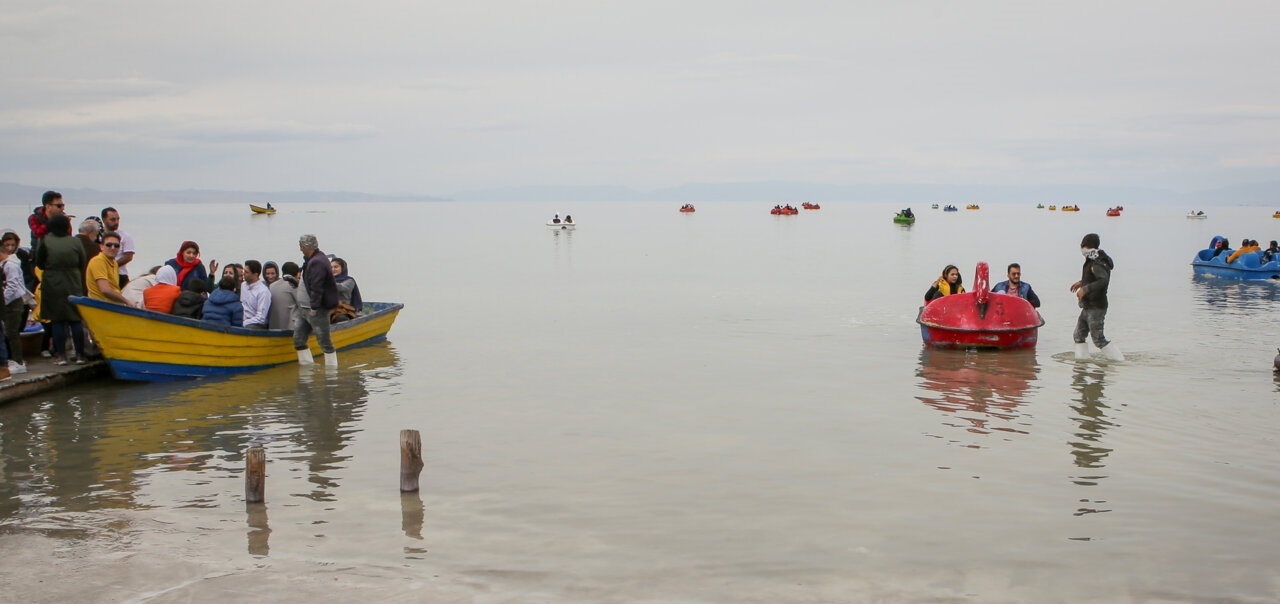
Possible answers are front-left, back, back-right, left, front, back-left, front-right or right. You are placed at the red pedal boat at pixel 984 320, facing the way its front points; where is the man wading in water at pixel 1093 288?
front-left

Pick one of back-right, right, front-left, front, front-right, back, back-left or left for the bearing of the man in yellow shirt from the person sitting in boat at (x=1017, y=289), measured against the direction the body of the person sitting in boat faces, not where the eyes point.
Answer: front-right

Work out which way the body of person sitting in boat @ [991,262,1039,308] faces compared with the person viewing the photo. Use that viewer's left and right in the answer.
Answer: facing the viewer

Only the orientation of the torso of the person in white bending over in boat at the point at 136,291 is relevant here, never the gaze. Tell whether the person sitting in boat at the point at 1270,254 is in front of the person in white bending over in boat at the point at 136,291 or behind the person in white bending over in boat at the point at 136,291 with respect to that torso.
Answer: in front

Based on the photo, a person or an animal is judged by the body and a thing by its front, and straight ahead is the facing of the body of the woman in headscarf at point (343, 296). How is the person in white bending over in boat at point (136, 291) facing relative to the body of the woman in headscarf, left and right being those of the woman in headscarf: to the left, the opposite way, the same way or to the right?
the opposite way

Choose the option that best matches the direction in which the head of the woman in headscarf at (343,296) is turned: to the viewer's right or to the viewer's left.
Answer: to the viewer's left

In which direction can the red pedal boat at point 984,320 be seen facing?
toward the camera

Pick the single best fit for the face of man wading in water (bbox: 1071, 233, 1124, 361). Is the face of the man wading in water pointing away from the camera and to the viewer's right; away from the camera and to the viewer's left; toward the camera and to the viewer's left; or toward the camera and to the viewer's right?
toward the camera and to the viewer's left

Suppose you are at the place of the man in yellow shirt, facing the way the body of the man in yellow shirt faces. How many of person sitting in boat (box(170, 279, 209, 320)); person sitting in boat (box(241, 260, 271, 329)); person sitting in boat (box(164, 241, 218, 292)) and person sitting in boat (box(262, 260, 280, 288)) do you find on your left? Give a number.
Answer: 4

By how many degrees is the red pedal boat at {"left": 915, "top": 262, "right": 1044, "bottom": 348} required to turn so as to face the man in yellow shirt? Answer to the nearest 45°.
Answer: approximately 45° to its right

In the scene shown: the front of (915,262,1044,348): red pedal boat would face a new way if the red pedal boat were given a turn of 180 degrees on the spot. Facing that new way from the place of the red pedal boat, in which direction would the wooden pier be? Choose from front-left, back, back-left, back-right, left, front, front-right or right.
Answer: back-left

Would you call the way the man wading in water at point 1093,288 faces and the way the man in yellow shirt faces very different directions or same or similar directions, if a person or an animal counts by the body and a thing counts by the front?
very different directions

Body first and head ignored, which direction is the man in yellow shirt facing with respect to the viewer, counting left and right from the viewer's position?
facing the viewer and to the right of the viewer

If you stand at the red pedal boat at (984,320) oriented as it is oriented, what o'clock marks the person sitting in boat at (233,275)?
The person sitting in boat is roughly at 2 o'clock from the red pedal boat.
